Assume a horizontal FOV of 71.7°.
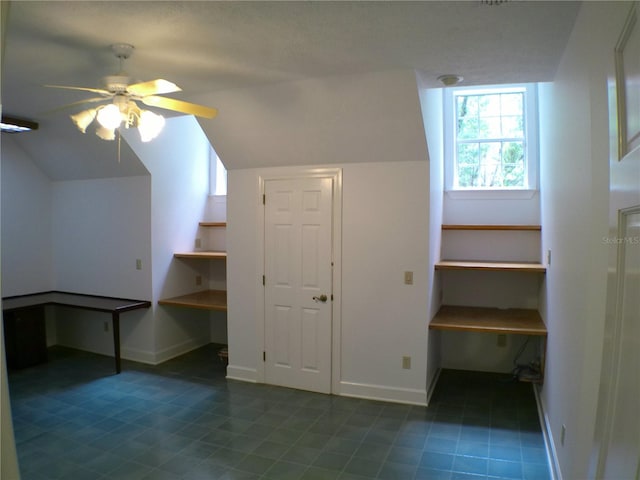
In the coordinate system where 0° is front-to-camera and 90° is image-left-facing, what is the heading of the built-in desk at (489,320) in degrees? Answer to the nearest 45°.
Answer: approximately 0°

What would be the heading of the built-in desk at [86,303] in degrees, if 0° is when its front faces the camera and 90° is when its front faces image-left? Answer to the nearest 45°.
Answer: approximately 0°

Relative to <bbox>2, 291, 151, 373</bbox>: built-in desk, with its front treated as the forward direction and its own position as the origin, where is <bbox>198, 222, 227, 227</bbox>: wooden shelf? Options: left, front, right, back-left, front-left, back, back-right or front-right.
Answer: left

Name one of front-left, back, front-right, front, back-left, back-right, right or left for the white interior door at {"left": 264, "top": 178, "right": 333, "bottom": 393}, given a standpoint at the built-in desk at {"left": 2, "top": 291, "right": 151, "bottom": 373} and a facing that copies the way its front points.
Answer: front-left

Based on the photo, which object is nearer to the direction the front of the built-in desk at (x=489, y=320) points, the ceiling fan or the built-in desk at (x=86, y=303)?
the ceiling fan

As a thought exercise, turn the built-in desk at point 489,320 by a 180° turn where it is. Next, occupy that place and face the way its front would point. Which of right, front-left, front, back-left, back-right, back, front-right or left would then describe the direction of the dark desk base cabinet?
left

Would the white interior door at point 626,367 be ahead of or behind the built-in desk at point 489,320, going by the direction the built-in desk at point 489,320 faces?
ahead

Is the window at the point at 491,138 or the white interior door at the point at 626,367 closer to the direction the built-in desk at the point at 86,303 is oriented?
the white interior door

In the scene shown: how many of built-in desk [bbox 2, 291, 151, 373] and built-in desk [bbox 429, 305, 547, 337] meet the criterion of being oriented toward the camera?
2

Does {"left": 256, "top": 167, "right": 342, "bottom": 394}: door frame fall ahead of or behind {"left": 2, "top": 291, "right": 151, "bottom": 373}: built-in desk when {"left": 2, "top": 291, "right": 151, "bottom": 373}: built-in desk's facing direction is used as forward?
ahead

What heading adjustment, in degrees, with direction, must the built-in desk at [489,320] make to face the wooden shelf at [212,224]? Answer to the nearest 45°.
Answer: approximately 90° to its right
